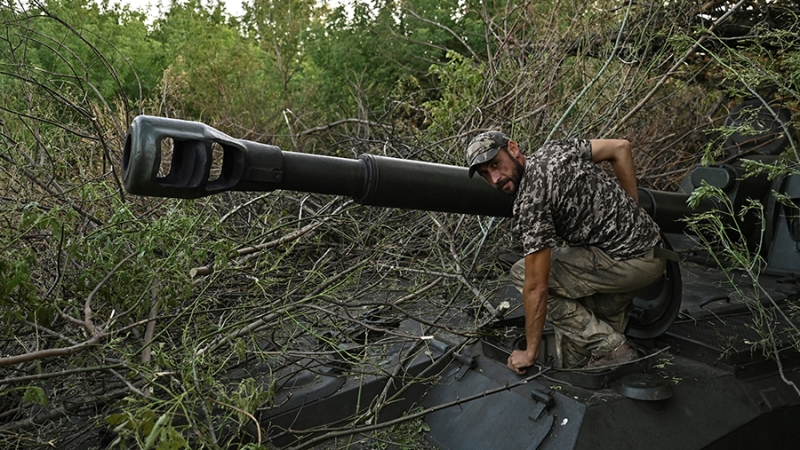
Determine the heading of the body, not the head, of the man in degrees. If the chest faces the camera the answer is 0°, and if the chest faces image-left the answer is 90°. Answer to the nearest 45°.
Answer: approximately 90°
